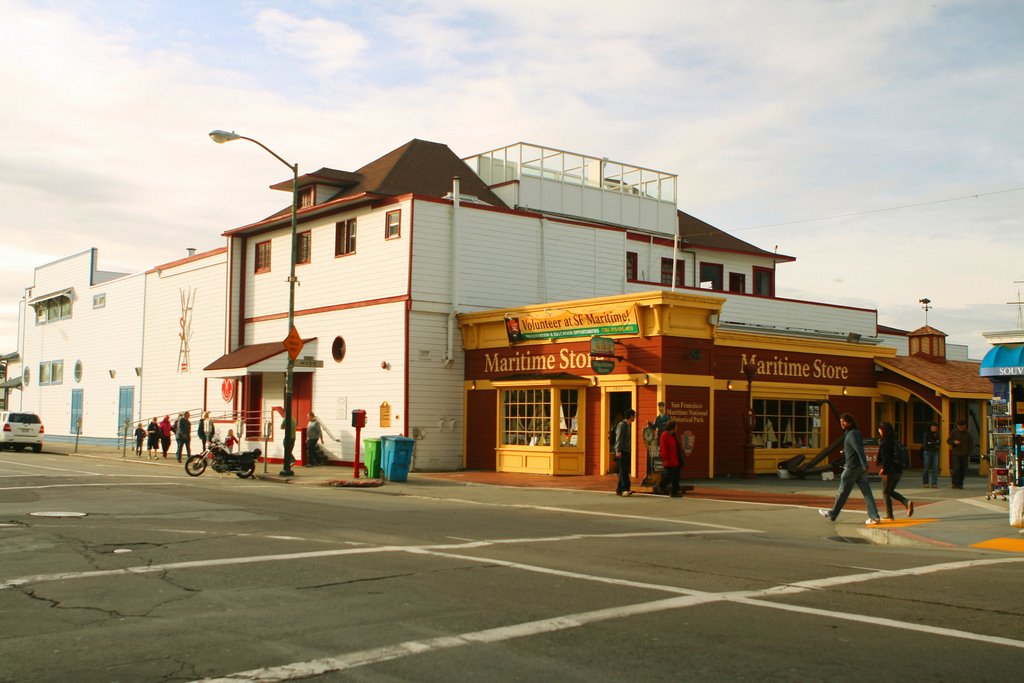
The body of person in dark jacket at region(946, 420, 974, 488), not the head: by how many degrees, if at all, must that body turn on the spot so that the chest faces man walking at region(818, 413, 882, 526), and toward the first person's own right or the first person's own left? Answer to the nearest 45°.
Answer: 0° — they already face them

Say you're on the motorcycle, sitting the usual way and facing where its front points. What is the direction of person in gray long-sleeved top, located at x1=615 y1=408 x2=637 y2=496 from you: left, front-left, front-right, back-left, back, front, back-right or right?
back-left

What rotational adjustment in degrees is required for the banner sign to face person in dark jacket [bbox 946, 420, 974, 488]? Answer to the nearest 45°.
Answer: approximately 45° to its left

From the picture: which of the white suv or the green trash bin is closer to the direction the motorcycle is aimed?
the white suv

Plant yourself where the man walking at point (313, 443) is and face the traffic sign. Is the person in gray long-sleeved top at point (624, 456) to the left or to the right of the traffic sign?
left

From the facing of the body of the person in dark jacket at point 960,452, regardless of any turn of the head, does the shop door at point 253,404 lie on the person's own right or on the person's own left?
on the person's own right

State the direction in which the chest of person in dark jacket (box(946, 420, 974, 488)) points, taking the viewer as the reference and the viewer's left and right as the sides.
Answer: facing the viewer

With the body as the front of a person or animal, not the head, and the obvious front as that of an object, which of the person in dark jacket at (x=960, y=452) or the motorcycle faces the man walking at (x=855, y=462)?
the person in dark jacket

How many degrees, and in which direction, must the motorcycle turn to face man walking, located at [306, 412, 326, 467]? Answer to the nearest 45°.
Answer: approximately 135° to its right

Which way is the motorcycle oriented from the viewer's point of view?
to the viewer's left

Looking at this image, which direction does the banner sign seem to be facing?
toward the camera

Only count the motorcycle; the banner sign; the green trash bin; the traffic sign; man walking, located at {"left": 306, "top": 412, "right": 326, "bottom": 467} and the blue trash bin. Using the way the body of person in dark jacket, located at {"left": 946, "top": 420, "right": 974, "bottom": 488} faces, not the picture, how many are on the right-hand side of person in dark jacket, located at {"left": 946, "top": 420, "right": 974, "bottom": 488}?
6

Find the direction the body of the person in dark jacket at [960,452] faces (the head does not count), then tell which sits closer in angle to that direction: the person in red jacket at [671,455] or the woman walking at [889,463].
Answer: the woman walking

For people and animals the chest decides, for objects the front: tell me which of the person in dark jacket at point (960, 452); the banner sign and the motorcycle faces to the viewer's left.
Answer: the motorcycle
